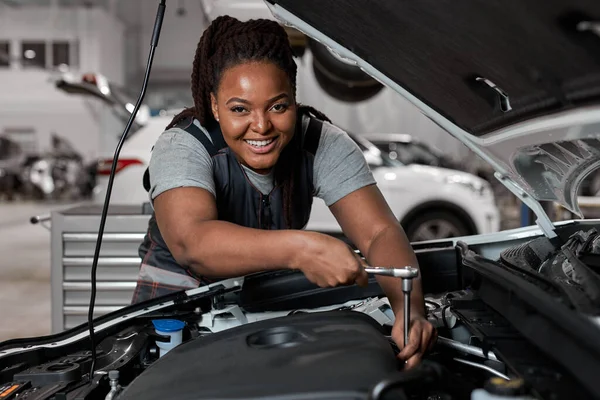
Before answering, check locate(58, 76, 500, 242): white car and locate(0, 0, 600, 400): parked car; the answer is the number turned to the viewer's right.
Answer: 1

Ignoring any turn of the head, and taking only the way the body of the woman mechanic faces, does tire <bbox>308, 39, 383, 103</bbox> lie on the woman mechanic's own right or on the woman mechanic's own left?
on the woman mechanic's own left

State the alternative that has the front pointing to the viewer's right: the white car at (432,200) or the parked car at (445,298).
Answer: the white car

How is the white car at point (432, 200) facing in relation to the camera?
to the viewer's right

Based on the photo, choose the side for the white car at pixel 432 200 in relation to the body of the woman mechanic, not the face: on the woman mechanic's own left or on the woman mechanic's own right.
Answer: on the woman mechanic's own left
